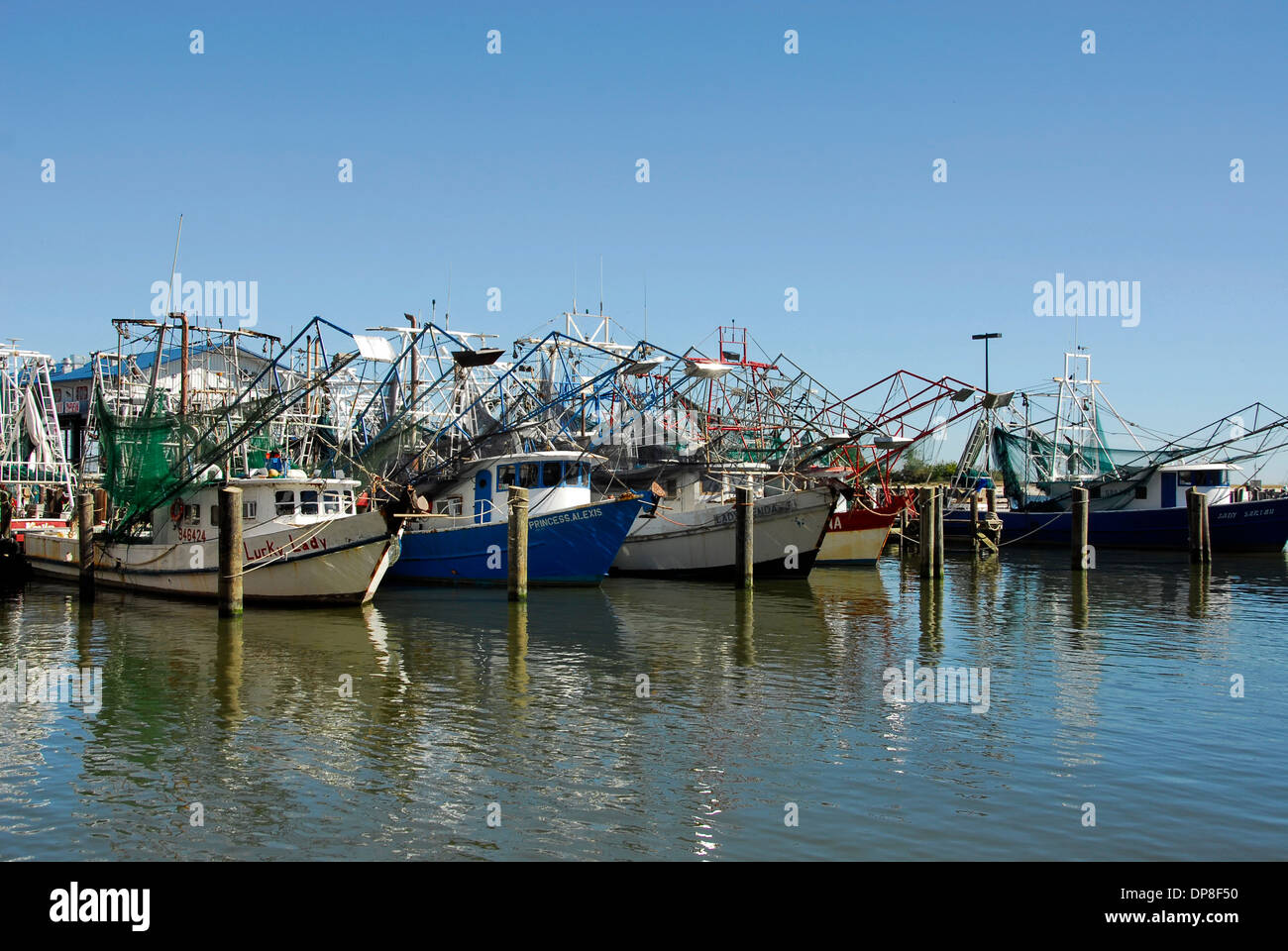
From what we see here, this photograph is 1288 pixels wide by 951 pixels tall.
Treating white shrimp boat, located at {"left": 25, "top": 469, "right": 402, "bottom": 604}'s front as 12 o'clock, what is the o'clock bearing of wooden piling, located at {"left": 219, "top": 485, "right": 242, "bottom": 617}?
The wooden piling is roughly at 2 o'clock from the white shrimp boat.

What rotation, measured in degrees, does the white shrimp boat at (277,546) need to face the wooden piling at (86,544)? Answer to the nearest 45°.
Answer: approximately 180°

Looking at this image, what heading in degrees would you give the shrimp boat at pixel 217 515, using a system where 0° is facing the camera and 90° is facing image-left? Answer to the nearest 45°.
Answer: approximately 315°

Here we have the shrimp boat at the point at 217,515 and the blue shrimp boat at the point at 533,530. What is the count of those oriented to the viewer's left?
0

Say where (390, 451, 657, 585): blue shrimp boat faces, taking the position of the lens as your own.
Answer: facing the viewer and to the right of the viewer

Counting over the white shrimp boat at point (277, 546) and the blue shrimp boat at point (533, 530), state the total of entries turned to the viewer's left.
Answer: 0

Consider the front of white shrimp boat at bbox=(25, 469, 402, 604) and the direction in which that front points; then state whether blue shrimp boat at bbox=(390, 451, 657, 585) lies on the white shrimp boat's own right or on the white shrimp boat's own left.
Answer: on the white shrimp boat's own left
